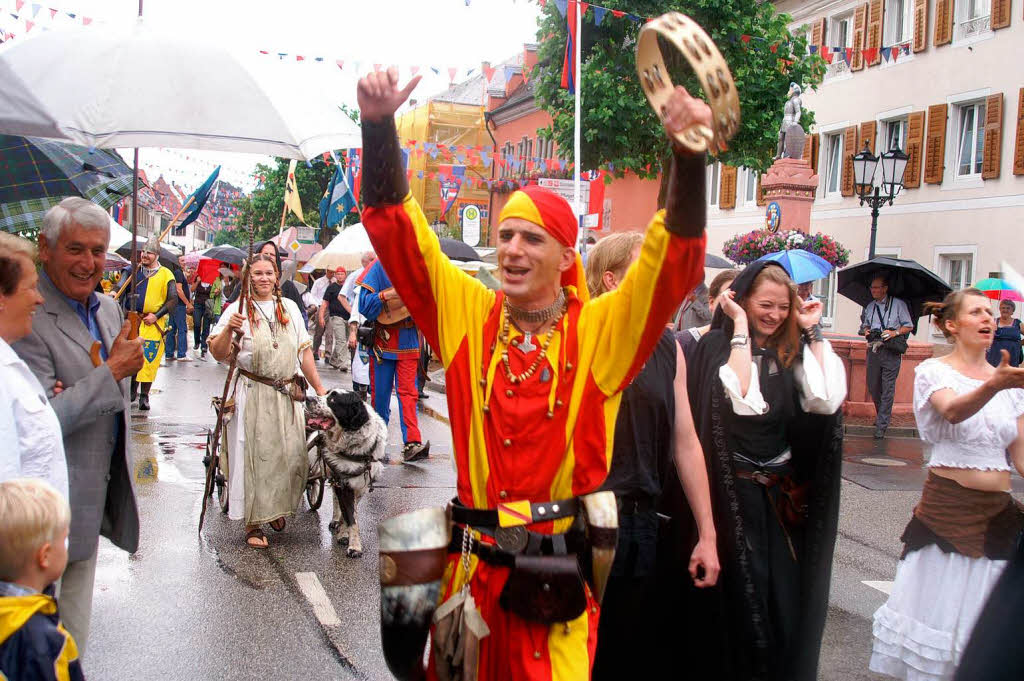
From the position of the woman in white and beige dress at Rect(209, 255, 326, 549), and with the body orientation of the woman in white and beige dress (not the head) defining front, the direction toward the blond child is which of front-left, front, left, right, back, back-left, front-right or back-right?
front

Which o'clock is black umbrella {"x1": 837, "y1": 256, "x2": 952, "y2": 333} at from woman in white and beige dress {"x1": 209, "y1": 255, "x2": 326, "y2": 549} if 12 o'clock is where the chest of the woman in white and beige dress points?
The black umbrella is roughly at 8 o'clock from the woman in white and beige dress.

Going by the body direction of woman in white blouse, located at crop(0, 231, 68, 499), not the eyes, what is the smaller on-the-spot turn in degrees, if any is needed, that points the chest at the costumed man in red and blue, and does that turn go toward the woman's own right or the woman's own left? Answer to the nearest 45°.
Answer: approximately 45° to the woman's own left

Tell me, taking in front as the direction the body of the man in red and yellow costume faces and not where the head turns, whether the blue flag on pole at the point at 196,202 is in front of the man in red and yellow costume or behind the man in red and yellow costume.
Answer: behind

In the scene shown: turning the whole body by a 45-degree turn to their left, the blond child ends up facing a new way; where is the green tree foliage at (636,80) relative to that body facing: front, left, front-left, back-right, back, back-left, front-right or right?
front-right

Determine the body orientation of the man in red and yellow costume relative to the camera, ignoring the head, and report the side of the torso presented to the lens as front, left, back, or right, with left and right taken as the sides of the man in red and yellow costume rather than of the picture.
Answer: front

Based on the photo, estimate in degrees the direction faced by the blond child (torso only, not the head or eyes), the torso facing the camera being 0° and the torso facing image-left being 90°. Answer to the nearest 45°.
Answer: approximately 225°

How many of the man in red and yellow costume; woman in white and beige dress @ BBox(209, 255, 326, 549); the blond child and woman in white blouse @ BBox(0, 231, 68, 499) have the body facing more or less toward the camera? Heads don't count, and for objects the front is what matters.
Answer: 2

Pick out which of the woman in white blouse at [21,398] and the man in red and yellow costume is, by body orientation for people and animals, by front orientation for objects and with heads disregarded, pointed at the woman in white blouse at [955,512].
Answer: the woman in white blouse at [21,398]

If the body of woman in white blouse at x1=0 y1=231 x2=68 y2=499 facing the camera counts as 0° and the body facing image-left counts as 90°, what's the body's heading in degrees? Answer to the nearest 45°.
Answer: approximately 270°

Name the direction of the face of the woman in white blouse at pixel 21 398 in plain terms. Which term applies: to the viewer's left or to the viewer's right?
to the viewer's right

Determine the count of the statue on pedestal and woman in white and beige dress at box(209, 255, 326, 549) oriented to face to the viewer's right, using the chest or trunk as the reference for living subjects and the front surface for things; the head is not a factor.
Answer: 0

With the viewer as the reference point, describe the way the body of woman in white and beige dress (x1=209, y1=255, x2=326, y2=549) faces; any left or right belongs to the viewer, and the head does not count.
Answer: facing the viewer

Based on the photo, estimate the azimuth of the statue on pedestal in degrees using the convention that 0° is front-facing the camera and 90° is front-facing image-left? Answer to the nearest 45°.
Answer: approximately 45°

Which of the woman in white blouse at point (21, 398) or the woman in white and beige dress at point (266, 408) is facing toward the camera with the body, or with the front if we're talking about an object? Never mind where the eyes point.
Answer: the woman in white and beige dress at point (266, 408)
